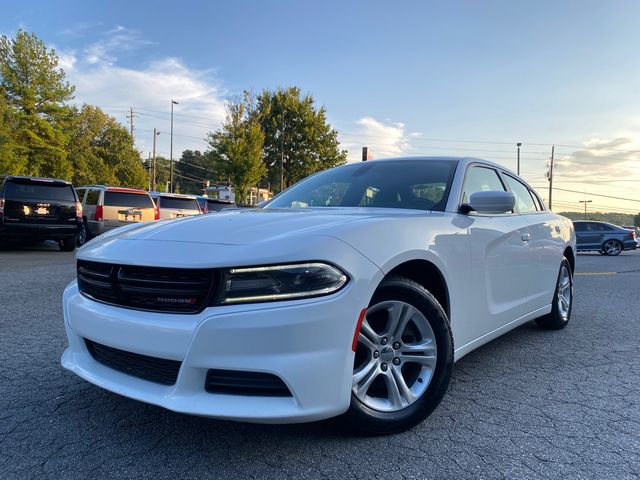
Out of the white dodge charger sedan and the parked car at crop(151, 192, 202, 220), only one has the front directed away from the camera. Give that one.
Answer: the parked car

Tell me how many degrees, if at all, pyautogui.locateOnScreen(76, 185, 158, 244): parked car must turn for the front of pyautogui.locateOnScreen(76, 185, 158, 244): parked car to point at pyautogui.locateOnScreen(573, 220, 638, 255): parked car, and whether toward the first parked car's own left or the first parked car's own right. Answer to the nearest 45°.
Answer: approximately 135° to the first parked car's own right

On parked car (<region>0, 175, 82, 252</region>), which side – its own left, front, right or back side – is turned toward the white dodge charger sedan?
back

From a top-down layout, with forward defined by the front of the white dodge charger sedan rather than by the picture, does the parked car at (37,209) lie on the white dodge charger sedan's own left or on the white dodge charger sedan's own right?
on the white dodge charger sedan's own right

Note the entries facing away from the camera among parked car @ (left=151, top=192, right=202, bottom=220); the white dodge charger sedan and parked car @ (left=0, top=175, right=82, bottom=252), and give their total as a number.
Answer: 2

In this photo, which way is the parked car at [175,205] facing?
away from the camera

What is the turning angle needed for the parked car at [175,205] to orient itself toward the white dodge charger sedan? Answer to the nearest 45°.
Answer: approximately 180°

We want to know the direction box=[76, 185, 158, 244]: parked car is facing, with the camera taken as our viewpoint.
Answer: facing away from the viewer and to the left of the viewer

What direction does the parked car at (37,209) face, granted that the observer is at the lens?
facing away from the viewer

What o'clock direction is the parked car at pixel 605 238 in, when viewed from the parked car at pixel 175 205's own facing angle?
the parked car at pixel 605 238 is roughly at 3 o'clock from the parked car at pixel 175 205.

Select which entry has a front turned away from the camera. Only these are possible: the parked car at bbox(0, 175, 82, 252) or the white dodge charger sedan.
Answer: the parked car

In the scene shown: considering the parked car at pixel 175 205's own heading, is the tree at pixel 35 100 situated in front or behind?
in front

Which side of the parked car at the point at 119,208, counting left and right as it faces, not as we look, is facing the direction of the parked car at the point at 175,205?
right

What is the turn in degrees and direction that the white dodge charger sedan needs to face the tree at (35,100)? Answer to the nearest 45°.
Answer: approximately 90° to its right

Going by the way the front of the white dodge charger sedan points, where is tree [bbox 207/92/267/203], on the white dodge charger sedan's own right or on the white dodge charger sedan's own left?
on the white dodge charger sedan's own right
